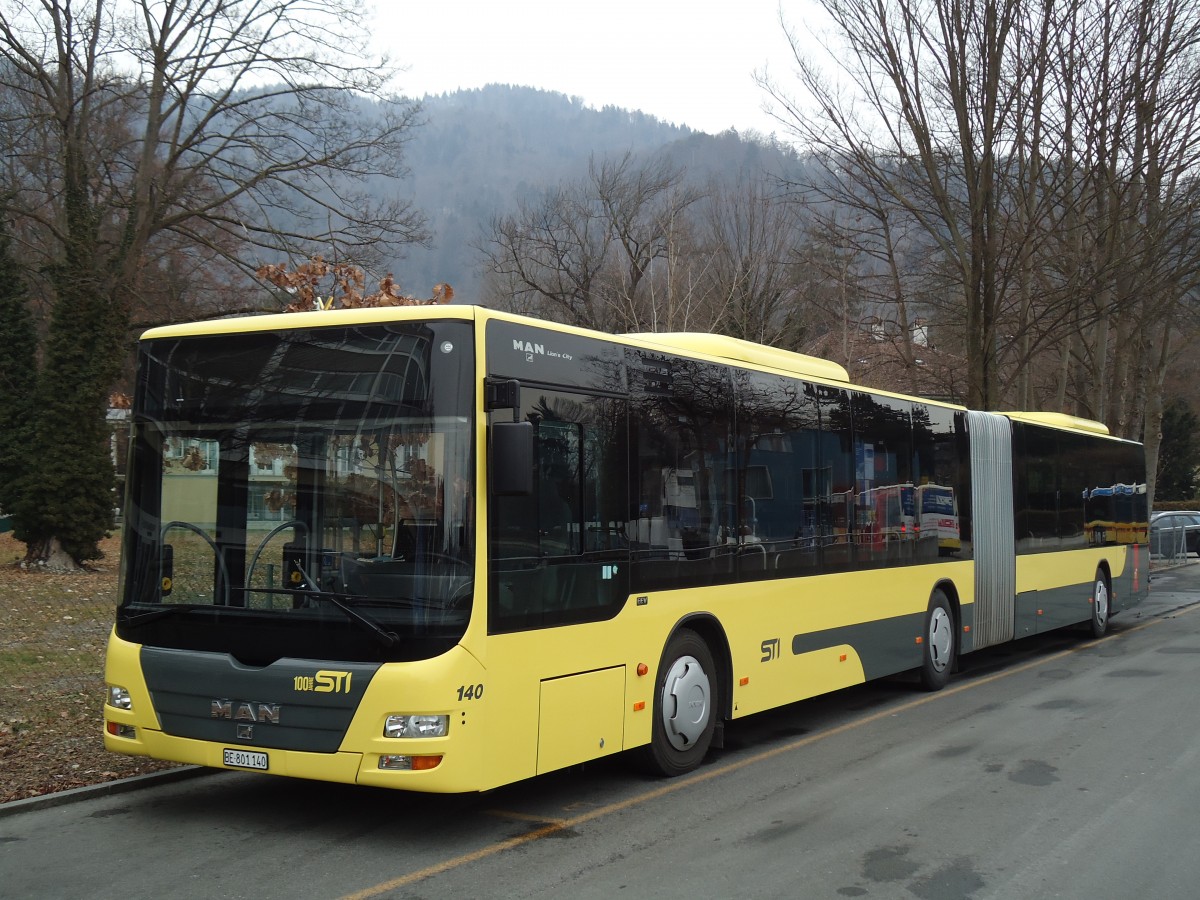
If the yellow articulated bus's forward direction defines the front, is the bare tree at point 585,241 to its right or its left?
on its right

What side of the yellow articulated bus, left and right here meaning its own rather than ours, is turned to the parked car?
back

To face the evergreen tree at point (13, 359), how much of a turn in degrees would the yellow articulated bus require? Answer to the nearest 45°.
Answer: approximately 90° to its right

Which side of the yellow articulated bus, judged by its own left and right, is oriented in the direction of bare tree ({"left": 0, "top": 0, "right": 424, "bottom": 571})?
right

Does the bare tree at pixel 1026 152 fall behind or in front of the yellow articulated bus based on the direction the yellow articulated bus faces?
behind

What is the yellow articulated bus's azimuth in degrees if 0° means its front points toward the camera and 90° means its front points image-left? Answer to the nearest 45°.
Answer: approximately 45°
